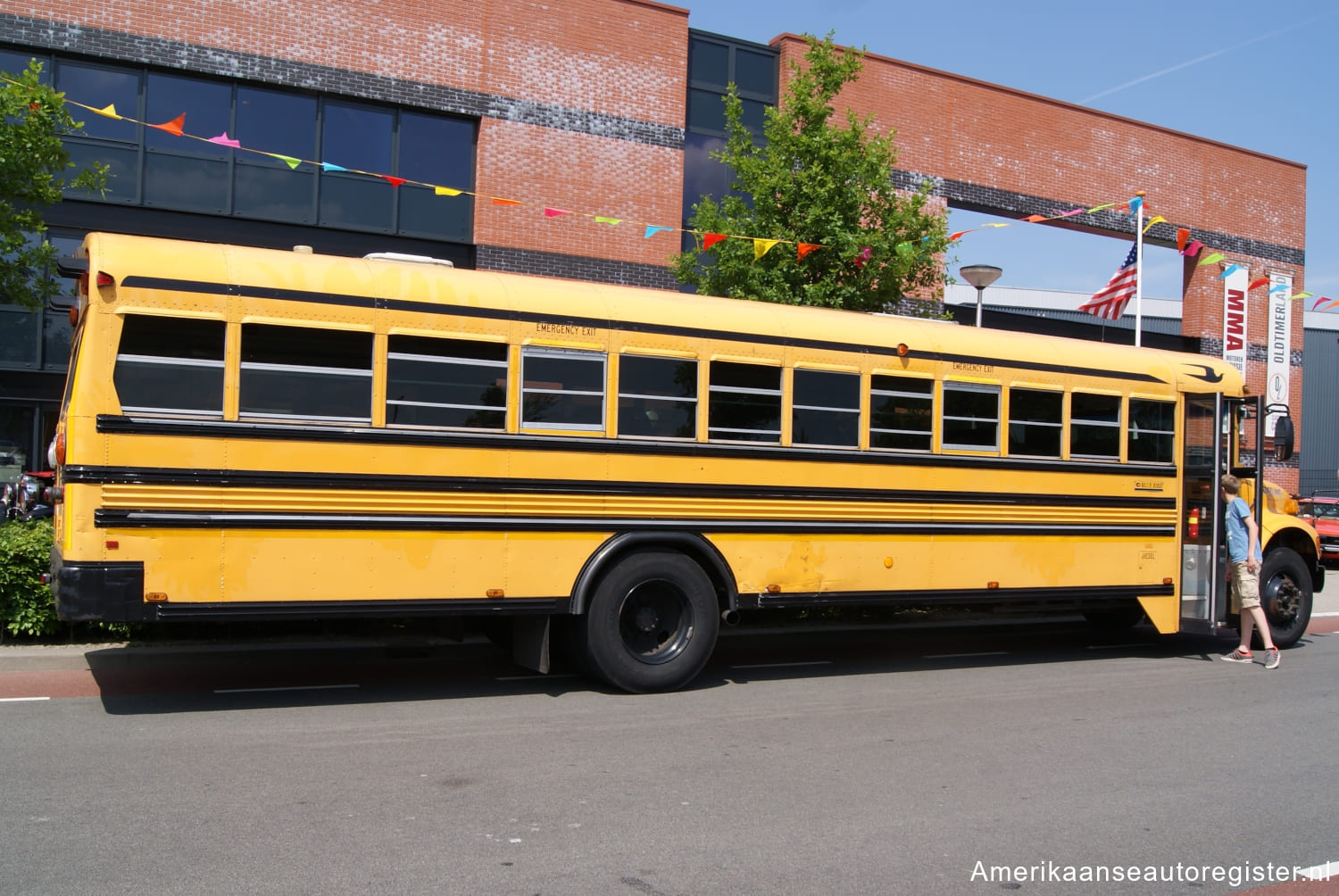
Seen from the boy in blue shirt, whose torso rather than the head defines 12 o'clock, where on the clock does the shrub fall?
The shrub is roughly at 11 o'clock from the boy in blue shirt.

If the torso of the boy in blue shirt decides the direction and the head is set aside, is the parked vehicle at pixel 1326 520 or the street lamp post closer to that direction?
the street lamp post

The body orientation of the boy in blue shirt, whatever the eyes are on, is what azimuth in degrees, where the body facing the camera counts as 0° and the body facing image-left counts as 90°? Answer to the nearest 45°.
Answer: approximately 90°

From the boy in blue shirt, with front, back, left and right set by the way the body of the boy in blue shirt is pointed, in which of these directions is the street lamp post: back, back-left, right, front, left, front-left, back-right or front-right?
front-right

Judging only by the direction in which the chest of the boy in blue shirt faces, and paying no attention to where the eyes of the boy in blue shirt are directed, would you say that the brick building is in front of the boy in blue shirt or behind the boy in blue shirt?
in front

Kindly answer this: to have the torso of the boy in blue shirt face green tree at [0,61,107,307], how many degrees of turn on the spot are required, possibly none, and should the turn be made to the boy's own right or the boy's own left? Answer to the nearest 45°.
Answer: approximately 45° to the boy's own left

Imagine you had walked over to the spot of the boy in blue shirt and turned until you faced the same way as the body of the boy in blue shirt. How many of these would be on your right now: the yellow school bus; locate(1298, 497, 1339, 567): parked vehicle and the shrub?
1

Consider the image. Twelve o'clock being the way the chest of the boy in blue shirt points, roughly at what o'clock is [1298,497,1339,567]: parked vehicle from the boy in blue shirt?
The parked vehicle is roughly at 3 o'clock from the boy in blue shirt.
